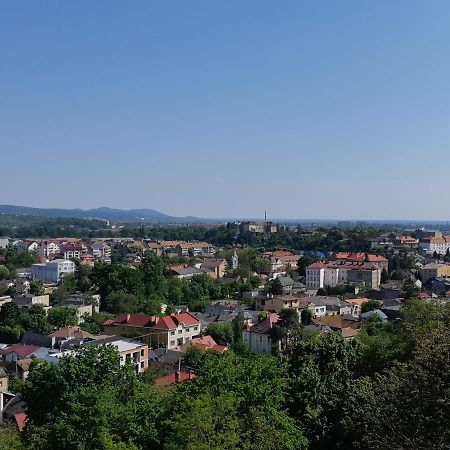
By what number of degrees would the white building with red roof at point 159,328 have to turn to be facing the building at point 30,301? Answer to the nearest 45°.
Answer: approximately 180°

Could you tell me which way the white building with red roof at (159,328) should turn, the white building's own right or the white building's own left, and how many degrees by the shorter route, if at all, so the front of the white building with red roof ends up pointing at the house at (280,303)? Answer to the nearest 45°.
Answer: approximately 90° to the white building's own left

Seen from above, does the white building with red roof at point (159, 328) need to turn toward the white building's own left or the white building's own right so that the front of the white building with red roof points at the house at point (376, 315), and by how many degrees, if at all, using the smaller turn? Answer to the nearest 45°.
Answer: approximately 45° to the white building's own left

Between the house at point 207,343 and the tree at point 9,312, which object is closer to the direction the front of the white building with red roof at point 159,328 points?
the house

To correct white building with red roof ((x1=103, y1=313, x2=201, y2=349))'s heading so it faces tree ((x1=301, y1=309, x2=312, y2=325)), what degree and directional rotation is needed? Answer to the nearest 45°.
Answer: approximately 45° to its left

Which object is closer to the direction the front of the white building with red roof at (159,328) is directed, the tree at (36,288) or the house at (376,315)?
the house

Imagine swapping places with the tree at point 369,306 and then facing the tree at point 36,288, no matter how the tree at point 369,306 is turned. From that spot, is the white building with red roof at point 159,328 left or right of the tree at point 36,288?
left

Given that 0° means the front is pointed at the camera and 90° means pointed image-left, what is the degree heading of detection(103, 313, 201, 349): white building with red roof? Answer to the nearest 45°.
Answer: approximately 315°

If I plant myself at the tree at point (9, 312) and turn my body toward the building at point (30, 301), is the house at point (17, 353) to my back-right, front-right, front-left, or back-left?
back-right
